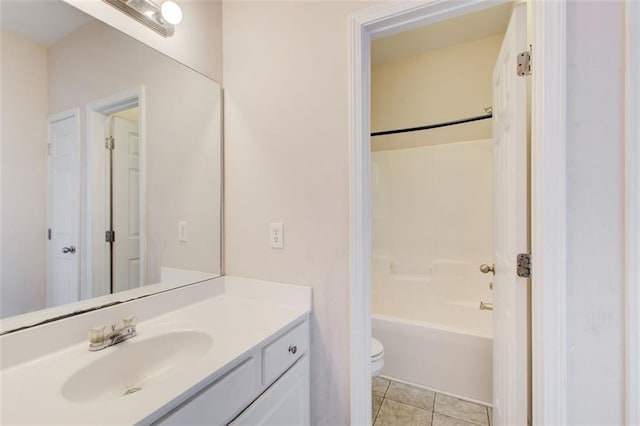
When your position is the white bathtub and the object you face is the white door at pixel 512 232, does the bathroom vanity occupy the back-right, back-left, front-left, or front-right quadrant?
front-right

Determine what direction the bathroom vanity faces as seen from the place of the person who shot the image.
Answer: facing the viewer and to the right of the viewer

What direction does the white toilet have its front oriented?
to the viewer's right

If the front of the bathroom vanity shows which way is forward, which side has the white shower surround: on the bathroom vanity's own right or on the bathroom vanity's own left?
on the bathroom vanity's own left

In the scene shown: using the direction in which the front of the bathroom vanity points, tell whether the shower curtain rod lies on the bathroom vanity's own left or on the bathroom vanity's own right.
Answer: on the bathroom vanity's own left

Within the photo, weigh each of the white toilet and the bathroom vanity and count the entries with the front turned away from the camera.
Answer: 0
